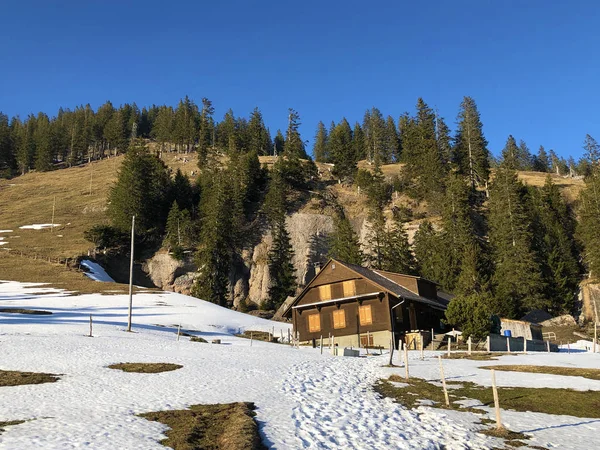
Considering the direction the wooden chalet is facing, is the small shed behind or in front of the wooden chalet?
behind

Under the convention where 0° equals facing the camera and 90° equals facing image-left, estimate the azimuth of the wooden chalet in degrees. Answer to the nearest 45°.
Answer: approximately 45°
